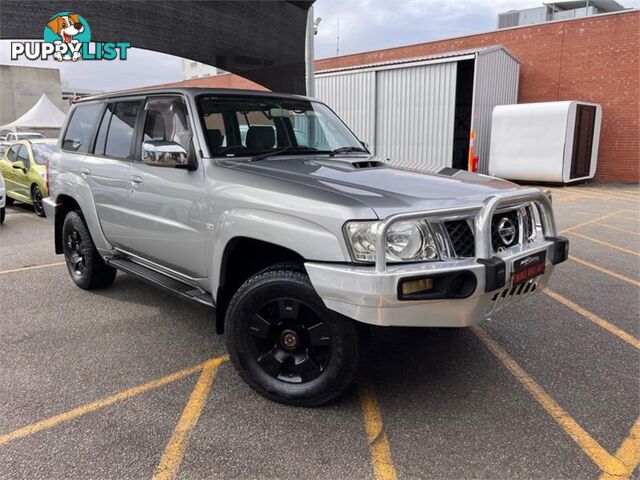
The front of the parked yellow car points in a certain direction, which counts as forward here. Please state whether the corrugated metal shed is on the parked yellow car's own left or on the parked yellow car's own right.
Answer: on the parked yellow car's own left

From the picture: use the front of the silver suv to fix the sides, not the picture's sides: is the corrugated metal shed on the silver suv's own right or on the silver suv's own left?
on the silver suv's own left

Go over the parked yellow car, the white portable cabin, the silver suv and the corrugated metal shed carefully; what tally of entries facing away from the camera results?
0

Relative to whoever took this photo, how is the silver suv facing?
facing the viewer and to the right of the viewer

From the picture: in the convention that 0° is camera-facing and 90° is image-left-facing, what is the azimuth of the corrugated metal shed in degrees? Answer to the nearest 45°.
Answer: approximately 45°

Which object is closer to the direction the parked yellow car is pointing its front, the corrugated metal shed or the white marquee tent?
the corrugated metal shed

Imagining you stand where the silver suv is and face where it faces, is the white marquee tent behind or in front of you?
behind

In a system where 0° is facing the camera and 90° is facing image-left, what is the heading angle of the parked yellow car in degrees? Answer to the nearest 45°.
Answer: approximately 315°

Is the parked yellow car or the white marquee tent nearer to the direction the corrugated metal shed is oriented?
the parked yellow car
